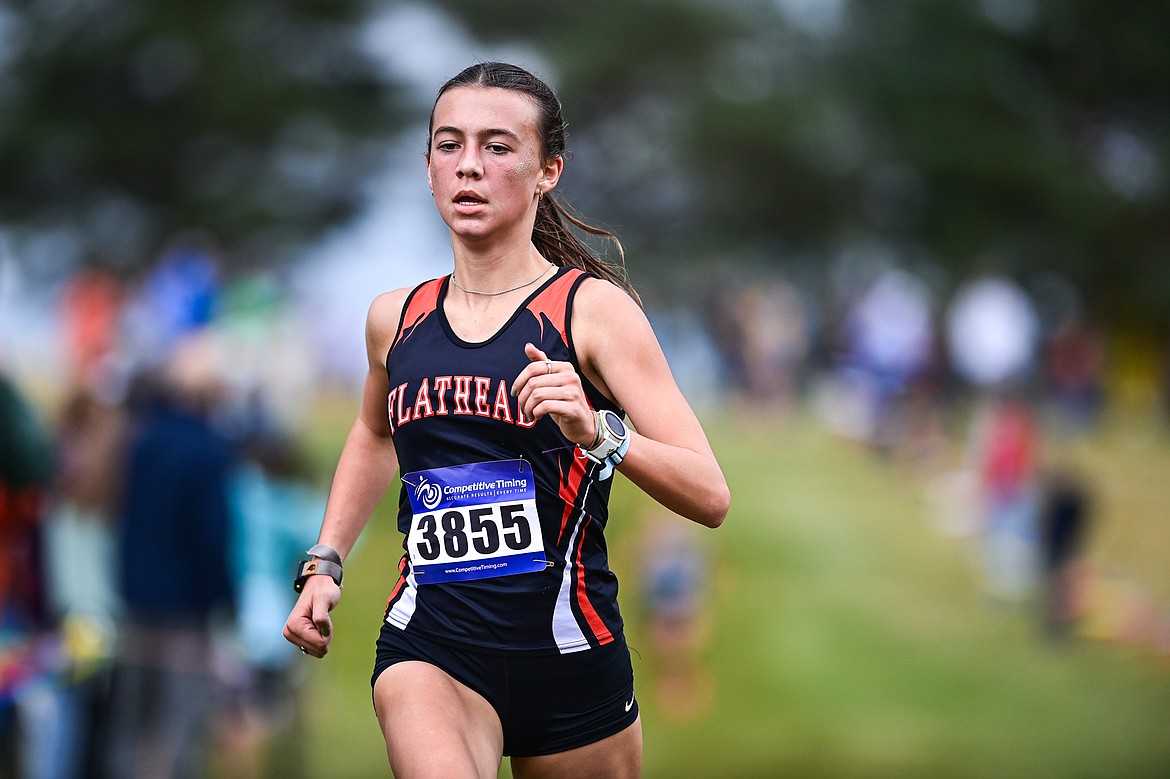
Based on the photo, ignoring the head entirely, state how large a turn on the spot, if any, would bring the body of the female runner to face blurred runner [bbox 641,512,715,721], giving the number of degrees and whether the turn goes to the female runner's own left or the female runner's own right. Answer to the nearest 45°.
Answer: approximately 135° to the female runner's own right

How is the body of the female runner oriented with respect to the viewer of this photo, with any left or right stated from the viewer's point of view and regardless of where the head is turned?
facing the viewer and to the left of the viewer

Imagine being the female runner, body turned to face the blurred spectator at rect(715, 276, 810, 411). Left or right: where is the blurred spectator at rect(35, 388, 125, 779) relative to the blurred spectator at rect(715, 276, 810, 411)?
left

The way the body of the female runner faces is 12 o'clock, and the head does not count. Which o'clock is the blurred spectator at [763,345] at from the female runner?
The blurred spectator is roughly at 5 o'clock from the female runner.

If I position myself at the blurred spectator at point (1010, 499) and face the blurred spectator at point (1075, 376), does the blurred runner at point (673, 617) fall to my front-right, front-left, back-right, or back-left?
back-left

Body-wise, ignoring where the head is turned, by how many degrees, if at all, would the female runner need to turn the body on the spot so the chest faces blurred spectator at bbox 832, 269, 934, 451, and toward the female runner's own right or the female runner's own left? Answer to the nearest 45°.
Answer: approximately 135° to the female runner's own right

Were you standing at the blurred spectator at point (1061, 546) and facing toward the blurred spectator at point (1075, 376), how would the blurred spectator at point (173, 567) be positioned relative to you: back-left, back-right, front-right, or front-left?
back-left

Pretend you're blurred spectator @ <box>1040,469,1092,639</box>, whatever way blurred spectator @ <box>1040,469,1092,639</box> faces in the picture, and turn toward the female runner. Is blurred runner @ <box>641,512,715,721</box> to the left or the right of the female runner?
right

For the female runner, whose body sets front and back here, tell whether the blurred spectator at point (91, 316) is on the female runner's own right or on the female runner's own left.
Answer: on the female runner's own right
